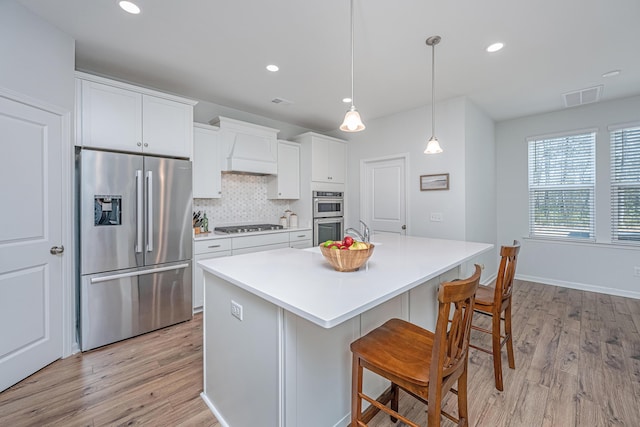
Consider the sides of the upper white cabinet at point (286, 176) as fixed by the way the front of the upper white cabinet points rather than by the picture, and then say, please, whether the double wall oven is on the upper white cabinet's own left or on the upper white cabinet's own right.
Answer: on the upper white cabinet's own left

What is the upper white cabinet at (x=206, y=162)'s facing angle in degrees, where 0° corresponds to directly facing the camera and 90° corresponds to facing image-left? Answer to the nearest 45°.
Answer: approximately 315°

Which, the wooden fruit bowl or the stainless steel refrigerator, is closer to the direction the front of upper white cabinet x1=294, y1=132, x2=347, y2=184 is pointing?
the wooden fruit bowl

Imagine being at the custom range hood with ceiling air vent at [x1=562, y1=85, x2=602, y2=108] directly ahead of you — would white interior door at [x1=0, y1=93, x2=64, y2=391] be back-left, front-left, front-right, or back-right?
back-right

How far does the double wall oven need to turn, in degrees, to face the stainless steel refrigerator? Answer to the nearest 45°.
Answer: approximately 90° to its right

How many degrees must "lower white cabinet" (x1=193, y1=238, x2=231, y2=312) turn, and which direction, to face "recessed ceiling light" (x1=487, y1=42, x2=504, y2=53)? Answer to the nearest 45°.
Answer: approximately 45° to its left

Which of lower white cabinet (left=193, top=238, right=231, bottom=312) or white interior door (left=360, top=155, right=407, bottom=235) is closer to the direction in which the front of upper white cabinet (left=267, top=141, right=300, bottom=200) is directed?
the white interior door
